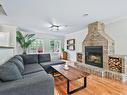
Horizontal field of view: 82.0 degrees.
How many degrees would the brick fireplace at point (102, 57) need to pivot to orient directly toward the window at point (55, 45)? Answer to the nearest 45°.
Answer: approximately 90° to its right

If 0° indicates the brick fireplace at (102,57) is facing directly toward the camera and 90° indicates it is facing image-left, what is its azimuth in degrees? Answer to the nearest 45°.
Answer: approximately 45°

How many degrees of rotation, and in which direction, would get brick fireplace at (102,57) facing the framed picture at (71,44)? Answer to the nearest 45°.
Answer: approximately 90° to its right
